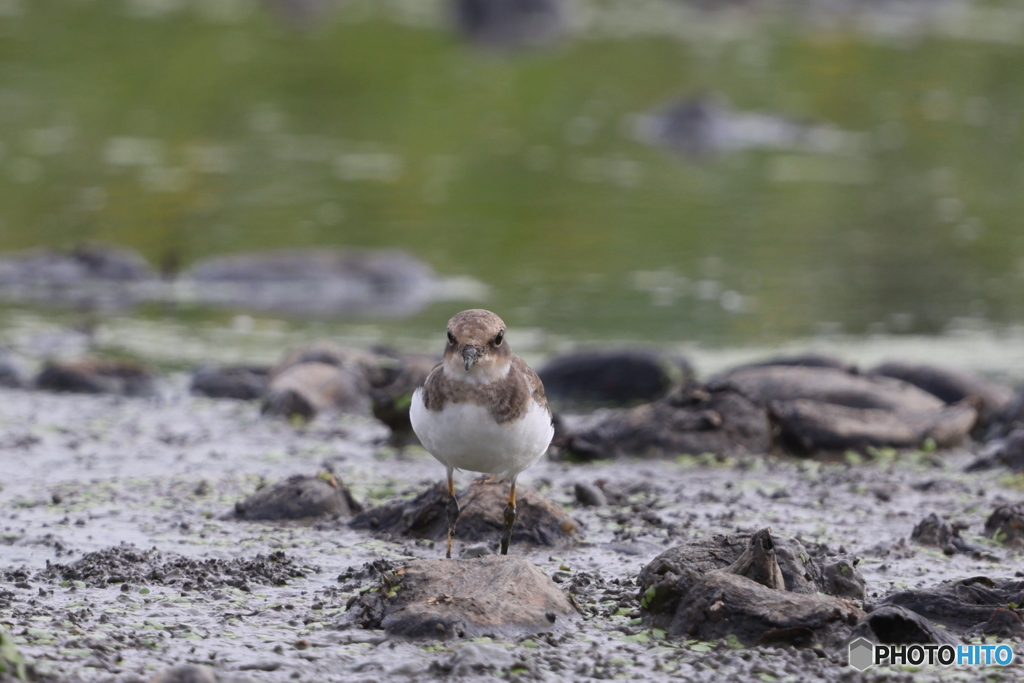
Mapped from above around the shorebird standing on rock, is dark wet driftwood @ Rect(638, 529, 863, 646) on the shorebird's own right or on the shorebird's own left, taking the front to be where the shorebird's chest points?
on the shorebird's own left

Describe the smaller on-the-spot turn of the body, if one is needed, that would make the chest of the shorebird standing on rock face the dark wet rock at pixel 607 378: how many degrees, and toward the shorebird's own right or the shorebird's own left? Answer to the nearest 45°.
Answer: approximately 180°

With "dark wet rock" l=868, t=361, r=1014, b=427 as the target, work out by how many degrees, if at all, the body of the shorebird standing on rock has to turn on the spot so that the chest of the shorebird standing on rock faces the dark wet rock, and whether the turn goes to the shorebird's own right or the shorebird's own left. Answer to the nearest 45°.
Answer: approximately 135° to the shorebird's own left

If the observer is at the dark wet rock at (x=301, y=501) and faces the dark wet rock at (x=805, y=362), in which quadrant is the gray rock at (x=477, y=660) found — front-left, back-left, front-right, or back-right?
back-right

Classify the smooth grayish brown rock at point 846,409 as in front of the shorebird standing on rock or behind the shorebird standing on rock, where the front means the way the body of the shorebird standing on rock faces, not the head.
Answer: behind

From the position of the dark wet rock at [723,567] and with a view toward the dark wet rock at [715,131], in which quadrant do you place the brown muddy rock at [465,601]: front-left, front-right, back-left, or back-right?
back-left

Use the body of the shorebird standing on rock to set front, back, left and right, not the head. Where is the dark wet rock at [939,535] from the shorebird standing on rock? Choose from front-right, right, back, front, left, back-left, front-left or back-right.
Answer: back-left

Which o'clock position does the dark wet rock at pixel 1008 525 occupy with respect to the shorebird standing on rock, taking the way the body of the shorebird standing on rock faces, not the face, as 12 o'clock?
The dark wet rock is roughly at 8 o'clock from the shorebird standing on rock.

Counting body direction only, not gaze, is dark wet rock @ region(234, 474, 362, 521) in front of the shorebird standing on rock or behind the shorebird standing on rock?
behind

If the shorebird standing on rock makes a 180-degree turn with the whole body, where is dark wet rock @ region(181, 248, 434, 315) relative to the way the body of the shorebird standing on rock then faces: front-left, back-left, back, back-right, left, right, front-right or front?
front

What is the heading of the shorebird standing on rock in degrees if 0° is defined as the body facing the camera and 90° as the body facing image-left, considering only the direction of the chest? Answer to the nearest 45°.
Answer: approximately 0°

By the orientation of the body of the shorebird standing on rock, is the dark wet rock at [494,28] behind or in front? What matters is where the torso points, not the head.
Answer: behind

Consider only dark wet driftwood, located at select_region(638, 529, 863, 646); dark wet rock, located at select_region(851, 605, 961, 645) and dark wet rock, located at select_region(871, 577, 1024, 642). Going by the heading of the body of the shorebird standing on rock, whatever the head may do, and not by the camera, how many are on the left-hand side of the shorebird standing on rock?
3
